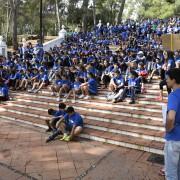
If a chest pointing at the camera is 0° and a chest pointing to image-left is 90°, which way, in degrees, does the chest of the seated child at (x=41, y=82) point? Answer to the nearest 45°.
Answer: approximately 45°

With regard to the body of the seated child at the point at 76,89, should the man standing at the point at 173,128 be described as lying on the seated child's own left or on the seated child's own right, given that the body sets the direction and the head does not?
on the seated child's own left

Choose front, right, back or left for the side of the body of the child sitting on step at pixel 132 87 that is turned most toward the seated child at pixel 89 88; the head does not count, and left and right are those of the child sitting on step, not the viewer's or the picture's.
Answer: right

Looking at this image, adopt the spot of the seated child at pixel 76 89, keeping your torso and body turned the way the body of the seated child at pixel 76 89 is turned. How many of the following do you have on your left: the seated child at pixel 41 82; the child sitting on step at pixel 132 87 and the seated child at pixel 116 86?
2

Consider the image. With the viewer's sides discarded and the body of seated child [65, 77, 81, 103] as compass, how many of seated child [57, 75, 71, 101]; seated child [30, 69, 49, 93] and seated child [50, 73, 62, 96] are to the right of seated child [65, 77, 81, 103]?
3

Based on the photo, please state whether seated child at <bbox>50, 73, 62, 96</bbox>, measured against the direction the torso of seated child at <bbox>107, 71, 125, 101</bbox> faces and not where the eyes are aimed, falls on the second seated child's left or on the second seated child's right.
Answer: on the second seated child's right

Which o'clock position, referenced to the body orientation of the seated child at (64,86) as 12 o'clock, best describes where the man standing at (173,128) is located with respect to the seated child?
The man standing is roughly at 10 o'clock from the seated child.

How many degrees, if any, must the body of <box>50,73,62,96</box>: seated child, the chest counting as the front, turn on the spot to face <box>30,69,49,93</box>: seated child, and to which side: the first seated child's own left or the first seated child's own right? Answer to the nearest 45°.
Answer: approximately 90° to the first seated child's own right

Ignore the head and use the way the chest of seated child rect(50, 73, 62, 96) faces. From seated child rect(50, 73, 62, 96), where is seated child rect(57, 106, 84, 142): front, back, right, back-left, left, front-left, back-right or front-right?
front-left
